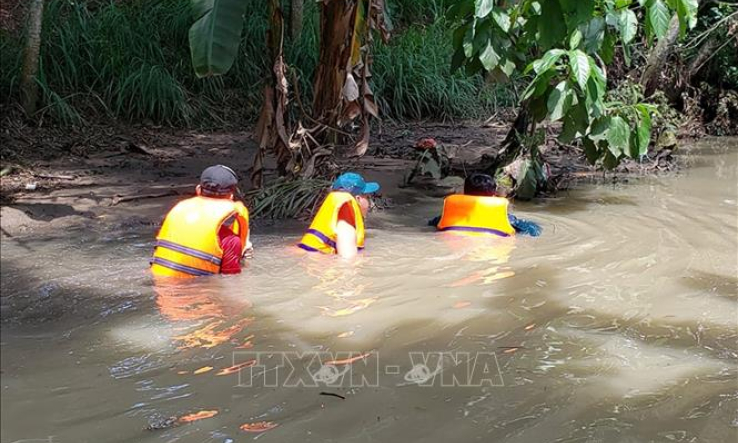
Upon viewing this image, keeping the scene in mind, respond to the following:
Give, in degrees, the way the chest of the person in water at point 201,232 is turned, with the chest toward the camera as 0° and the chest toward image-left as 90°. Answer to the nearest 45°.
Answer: approximately 225°

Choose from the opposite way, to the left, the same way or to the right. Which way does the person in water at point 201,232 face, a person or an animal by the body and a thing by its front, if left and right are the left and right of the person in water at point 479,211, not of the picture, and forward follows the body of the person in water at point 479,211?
the same way

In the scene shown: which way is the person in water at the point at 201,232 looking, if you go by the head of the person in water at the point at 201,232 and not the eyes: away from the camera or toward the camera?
away from the camera

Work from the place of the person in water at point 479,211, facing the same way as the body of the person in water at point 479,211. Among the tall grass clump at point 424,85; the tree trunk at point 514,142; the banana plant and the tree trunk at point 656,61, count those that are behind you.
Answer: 0

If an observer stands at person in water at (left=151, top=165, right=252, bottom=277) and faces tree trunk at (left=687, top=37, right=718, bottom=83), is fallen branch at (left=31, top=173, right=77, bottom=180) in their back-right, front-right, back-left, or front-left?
front-left

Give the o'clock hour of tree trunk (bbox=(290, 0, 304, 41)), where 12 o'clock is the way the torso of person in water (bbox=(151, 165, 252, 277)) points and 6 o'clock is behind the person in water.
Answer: The tree trunk is roughly at 11 o'clock from the person in water.

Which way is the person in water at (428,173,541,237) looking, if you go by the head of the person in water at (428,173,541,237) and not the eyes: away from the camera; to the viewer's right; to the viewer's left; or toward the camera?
away from the camera

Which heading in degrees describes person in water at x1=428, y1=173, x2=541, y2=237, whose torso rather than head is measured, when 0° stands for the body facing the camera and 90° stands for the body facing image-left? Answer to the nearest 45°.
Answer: approximately 180°

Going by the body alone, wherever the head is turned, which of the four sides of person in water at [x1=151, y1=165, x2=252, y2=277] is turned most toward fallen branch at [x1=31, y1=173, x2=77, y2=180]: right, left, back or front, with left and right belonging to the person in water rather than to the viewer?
left

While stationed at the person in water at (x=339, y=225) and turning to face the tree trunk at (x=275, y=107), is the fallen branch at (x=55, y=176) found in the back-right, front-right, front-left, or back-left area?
front-left

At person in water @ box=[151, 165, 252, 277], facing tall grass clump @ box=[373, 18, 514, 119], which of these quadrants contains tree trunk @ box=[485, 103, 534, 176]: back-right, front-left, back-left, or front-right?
front-right

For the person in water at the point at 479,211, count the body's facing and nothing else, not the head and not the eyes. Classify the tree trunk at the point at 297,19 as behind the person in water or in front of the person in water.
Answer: in front

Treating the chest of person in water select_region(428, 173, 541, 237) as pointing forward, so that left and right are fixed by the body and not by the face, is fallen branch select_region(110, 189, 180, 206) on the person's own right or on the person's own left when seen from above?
on the person's own left

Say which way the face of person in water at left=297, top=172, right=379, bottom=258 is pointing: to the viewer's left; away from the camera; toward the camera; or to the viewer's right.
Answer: to the viewer's right

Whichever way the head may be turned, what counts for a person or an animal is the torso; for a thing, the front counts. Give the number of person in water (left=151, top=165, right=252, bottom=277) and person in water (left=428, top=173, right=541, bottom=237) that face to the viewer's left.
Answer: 0

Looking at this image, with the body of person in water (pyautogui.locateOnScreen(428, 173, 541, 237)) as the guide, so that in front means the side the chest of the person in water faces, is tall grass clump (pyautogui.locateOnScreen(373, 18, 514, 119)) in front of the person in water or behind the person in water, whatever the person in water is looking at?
in front

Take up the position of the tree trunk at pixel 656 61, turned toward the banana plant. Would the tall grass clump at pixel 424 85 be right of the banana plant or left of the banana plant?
right

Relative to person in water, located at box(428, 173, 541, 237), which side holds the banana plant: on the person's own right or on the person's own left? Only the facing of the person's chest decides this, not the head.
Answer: on the person's own left

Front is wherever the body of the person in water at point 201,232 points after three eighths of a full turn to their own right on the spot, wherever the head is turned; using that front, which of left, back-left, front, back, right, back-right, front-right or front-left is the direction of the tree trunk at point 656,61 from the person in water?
back-left
